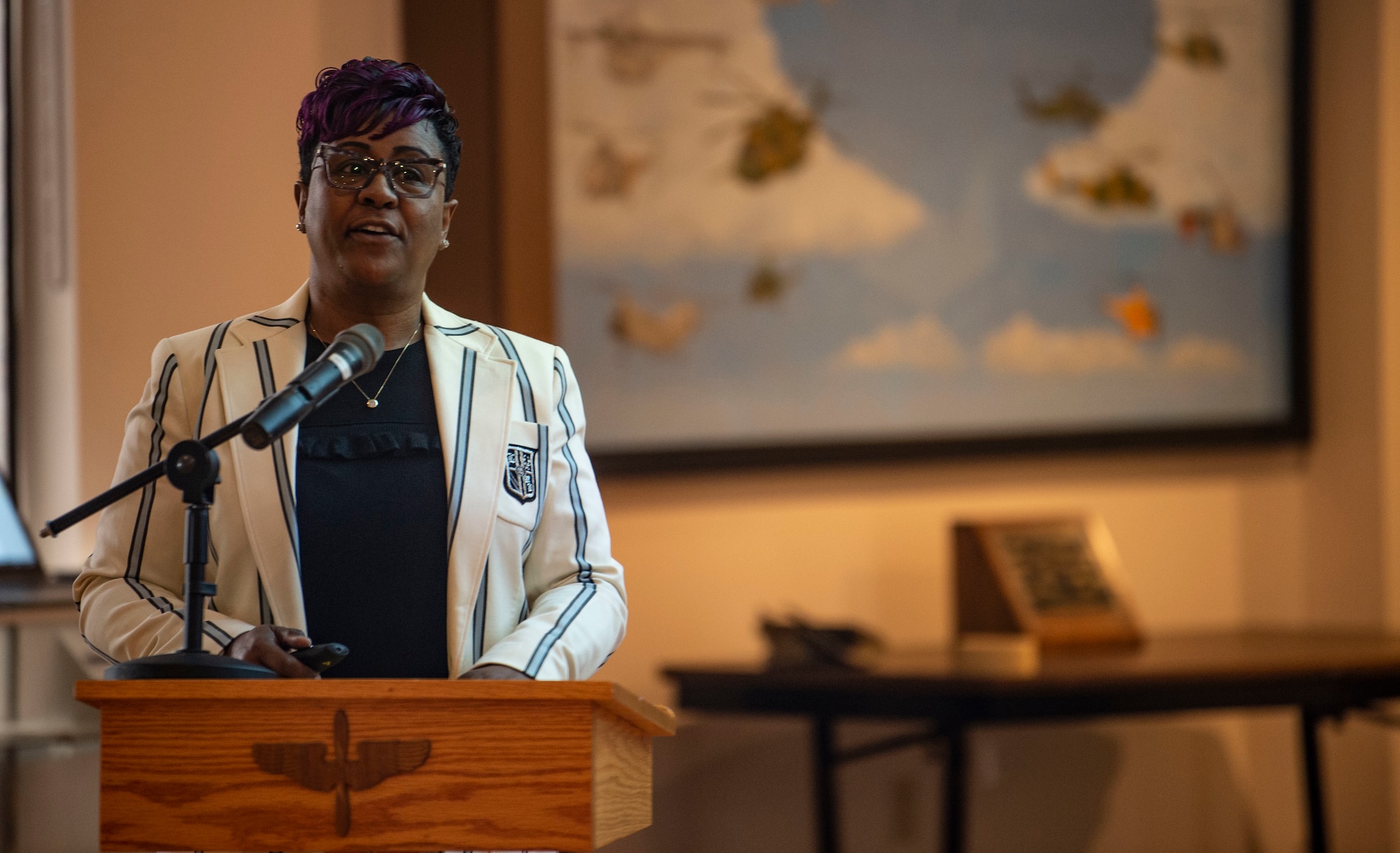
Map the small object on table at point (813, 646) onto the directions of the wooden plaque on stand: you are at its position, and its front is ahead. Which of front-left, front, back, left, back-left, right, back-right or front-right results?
right

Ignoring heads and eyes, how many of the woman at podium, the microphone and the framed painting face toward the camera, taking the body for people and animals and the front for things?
2

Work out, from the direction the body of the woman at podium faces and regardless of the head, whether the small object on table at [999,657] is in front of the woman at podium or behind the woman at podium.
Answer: behind

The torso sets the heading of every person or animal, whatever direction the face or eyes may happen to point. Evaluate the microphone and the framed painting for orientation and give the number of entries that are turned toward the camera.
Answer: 1
